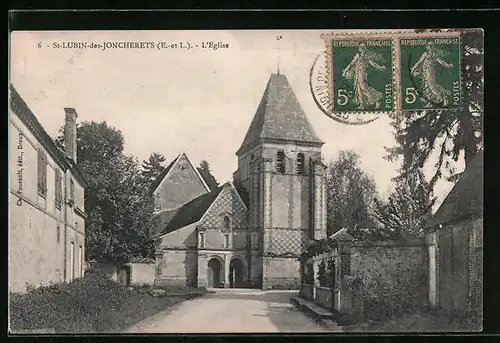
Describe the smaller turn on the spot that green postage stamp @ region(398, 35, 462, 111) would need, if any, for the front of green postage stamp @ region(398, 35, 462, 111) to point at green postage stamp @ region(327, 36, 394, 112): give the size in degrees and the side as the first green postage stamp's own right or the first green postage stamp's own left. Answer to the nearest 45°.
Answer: approximately 90° to the first green postage stamp's own right

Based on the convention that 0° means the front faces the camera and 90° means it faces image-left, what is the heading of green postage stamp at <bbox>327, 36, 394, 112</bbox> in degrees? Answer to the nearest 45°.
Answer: approximately 0°

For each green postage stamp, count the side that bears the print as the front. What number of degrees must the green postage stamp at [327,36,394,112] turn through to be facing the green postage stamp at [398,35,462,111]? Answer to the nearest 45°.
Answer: approximately 90° to its left

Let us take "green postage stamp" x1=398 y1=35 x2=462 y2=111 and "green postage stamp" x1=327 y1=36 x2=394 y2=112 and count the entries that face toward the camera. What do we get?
2

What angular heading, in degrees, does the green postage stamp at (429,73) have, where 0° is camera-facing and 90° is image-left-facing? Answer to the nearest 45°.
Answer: approximately 0°
